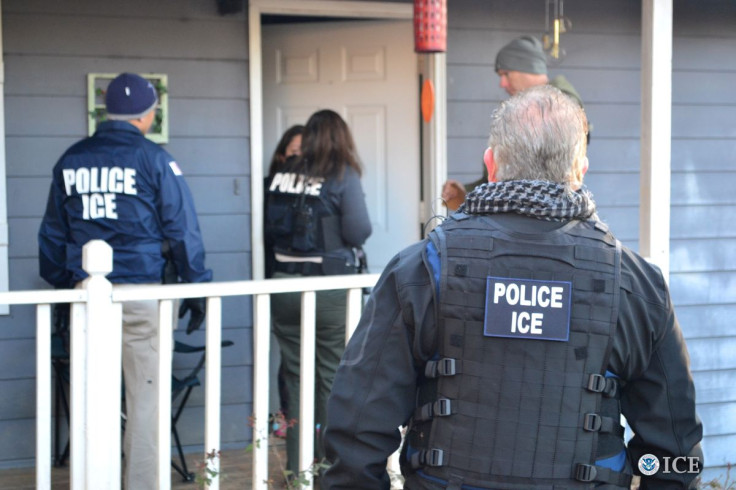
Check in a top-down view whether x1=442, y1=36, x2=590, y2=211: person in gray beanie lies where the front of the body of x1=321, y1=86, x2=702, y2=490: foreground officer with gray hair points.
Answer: yes

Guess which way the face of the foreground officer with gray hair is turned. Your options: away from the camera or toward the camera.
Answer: away from the camera

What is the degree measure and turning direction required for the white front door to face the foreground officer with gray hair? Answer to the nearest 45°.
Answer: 0° — it already faces them

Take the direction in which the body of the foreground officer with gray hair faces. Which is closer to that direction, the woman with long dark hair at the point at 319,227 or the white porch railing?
the woman with long dark hair

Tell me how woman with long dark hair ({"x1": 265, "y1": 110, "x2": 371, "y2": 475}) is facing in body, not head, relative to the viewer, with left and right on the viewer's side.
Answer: facing away from the viewer and to the right of the viewer

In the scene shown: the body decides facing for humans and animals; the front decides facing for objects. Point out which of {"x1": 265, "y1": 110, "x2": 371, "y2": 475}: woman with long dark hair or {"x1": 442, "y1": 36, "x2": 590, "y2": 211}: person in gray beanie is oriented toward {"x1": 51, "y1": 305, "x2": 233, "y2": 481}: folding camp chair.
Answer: the person in gray beanie

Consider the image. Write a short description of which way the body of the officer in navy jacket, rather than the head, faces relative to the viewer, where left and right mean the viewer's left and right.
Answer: facing away from the viewer and to the right of the viewer

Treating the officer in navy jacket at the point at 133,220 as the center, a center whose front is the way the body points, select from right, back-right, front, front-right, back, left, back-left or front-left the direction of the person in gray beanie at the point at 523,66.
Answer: front-right

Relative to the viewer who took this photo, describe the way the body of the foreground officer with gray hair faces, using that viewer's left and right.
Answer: facing away from the viewer

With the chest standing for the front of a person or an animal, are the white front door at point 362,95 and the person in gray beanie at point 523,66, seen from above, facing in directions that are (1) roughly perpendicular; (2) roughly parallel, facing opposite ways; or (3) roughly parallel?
roughly perpendicular

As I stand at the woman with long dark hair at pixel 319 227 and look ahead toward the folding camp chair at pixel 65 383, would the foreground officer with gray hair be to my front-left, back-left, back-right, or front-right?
back-left

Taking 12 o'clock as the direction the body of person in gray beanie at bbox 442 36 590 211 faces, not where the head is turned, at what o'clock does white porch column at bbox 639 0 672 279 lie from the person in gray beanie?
The white porch column is roughly at 7 o'clock from the person in gray beanie.

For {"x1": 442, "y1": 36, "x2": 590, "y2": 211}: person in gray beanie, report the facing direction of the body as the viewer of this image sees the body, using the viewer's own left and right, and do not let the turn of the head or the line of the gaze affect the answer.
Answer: facing to the left of the viewer

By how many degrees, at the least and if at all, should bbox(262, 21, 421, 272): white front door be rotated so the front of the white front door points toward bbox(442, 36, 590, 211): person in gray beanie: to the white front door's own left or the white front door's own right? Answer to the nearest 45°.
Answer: approximately 45° to the white front door's own left
